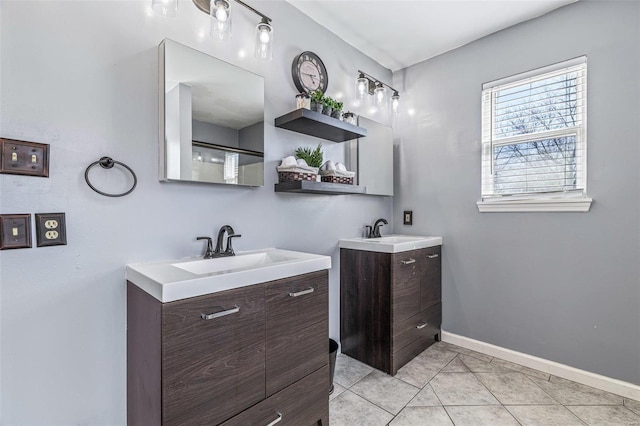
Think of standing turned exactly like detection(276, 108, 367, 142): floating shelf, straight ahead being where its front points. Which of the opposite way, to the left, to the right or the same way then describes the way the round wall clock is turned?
the same way

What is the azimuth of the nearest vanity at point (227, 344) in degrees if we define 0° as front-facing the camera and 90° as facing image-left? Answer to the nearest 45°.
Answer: approximately 315°

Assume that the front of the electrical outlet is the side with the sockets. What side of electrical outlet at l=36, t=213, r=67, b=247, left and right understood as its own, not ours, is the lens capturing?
front

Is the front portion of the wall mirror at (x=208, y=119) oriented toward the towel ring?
no

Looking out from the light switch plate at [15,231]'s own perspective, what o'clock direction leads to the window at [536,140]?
The window is roughly at 10 o'clock from the light switch plate.

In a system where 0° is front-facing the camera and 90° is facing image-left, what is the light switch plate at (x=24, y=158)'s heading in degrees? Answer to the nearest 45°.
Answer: approximately 0°

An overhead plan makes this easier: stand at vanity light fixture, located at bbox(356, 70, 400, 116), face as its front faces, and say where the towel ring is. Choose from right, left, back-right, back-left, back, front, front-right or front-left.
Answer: right

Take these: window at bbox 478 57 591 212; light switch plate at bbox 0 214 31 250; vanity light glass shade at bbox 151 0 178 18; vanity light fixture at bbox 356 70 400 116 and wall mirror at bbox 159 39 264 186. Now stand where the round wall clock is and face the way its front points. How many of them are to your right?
3

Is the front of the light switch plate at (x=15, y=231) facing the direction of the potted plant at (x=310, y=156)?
no

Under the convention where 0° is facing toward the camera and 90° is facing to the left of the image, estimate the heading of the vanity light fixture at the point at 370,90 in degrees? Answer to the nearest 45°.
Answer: approximately 315°

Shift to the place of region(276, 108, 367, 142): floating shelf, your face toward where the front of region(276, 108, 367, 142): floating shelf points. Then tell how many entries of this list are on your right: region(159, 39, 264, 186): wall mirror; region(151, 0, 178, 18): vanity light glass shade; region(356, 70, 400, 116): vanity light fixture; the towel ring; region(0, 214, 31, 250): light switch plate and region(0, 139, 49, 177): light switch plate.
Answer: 5

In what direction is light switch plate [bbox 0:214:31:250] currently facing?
toward the camera

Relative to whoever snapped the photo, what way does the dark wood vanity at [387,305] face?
facing the viewer and to the right of the viewer

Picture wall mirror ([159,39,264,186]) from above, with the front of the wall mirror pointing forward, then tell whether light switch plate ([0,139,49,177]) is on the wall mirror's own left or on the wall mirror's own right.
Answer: on the wall mirror's own right

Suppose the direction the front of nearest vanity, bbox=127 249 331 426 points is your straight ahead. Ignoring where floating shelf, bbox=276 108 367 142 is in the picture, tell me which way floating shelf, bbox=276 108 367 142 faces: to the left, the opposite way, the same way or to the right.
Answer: the same way
